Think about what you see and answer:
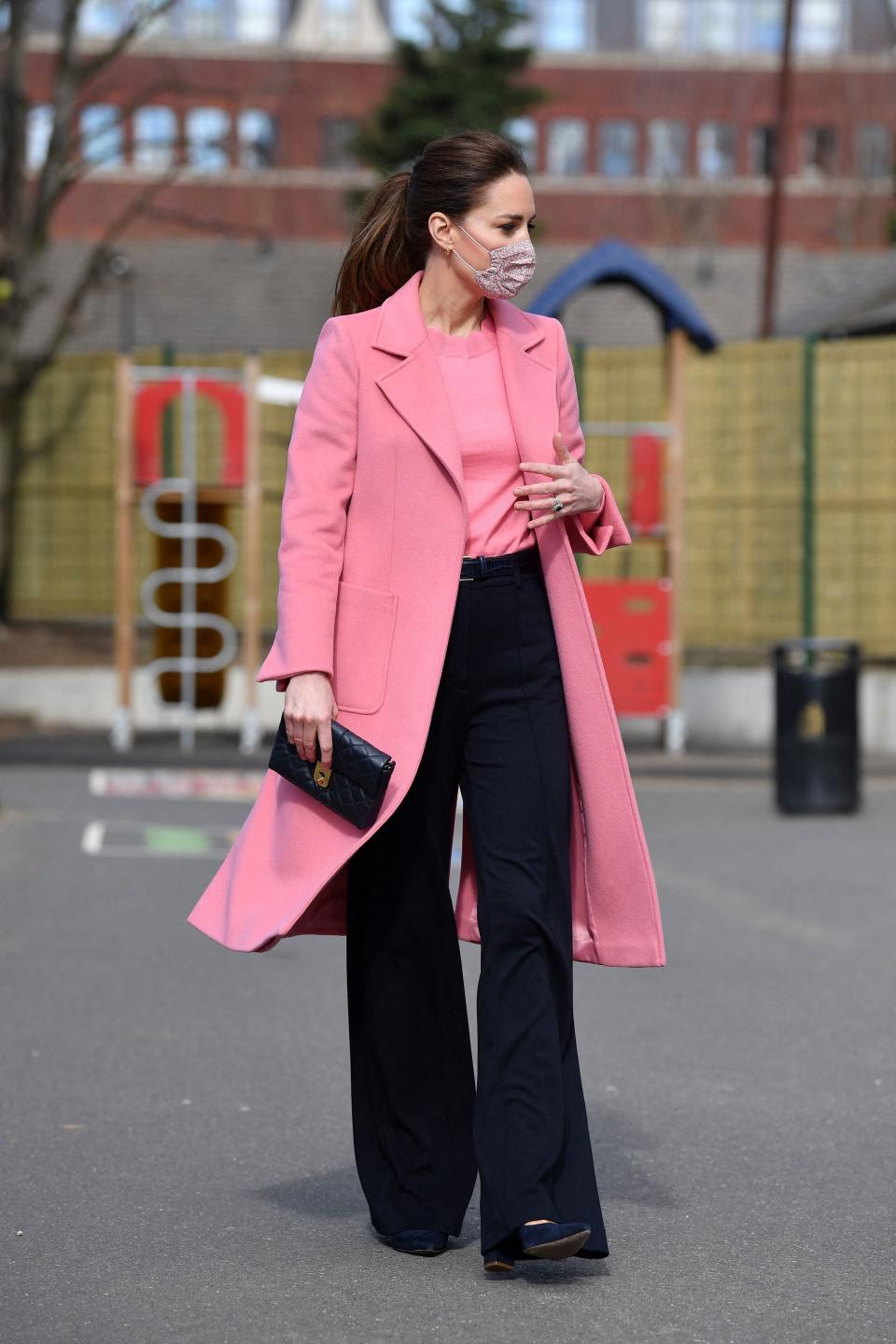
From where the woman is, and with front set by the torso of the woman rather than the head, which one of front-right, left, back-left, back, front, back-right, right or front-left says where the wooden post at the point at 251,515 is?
back-left

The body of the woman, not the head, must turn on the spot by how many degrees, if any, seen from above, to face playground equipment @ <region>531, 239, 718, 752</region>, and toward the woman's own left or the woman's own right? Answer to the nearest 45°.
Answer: approximately 135° to the woman's own left

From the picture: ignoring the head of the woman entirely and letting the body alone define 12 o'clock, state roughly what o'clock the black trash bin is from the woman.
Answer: The black trash bin is roughly at 8 o'clock from the woman.

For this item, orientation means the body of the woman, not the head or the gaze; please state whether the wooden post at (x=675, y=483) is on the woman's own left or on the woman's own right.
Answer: on the woman's own left

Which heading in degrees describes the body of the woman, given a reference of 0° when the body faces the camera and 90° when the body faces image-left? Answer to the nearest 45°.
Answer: approximately 315°

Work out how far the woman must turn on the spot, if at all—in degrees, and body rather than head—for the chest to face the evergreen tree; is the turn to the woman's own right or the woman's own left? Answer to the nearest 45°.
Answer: approximately 135° to the woman's own left

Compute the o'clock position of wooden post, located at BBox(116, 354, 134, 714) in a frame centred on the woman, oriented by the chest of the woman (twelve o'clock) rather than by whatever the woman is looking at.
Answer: The wooden post is roughly at 7 o'clock from the woman.
